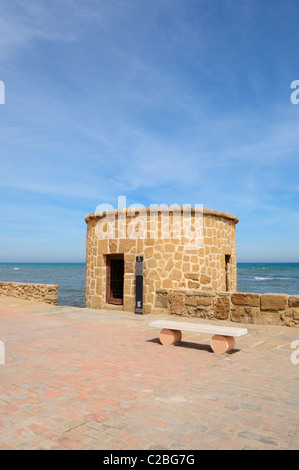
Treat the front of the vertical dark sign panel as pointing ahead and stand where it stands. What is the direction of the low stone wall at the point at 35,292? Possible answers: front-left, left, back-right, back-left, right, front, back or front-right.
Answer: back-right

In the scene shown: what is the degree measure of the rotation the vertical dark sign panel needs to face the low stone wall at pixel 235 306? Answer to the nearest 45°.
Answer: approximately 45° to its left

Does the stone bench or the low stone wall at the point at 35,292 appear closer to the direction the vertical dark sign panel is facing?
the stone bench

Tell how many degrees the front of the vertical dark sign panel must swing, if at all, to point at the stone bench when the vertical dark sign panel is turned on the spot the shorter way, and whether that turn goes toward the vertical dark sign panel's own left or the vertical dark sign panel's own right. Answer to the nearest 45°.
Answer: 0° — it already faces it

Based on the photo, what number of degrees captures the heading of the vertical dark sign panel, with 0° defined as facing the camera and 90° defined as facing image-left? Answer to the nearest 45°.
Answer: approximately 0°
